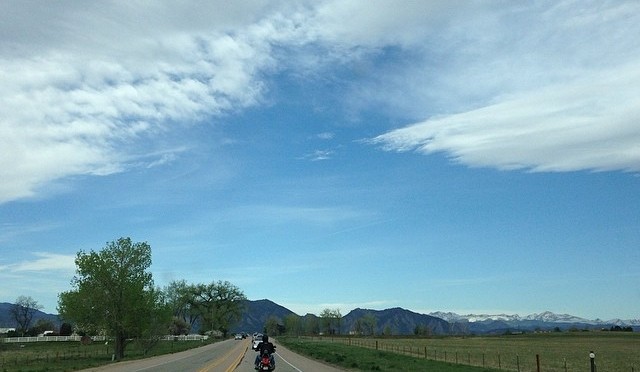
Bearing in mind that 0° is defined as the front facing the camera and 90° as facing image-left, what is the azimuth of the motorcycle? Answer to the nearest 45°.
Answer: approximately 180°
